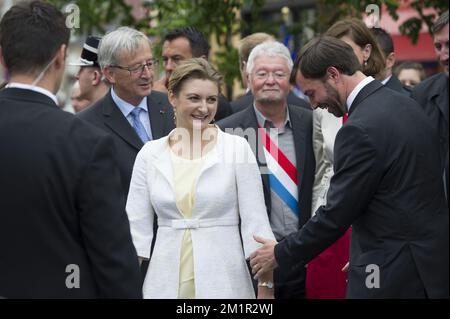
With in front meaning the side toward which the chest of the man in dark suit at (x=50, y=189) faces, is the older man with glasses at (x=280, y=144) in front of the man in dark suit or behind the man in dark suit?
in front

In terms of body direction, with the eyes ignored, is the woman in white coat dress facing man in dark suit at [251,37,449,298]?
no

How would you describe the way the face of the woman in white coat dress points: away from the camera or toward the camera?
toward the camera

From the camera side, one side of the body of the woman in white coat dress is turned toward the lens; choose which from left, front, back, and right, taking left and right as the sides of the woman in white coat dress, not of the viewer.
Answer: front

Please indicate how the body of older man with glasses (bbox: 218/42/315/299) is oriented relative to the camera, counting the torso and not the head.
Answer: toward the camera

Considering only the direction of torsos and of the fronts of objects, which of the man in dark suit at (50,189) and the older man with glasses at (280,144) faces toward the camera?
the older man with glasses

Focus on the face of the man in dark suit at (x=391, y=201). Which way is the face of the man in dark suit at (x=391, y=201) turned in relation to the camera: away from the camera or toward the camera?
toward the camera

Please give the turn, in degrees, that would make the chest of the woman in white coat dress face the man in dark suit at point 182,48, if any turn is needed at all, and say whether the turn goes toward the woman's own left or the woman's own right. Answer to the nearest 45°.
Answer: approximately 180°

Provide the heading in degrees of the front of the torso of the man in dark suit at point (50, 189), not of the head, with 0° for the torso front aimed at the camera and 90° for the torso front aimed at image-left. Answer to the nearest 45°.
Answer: approximately 225°

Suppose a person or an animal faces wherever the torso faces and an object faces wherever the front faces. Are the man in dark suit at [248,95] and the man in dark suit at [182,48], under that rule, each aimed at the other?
no

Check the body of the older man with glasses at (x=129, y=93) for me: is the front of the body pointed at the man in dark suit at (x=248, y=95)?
no

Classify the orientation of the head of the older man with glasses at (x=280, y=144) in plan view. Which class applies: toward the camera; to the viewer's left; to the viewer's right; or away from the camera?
toward the camera

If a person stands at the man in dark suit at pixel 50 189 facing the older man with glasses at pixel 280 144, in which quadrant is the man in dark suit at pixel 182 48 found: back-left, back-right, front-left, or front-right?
front-left

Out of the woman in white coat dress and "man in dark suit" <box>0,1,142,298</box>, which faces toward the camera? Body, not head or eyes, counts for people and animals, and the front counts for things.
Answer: the woman in white coat dress
